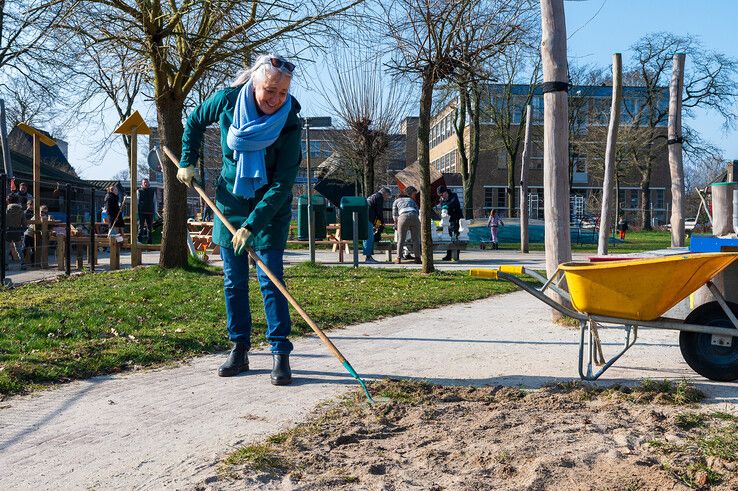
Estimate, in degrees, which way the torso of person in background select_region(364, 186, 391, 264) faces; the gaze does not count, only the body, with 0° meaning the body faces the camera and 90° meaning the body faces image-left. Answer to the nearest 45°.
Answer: approximately 270°

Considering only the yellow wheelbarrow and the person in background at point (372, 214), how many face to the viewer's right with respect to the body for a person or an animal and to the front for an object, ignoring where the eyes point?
2

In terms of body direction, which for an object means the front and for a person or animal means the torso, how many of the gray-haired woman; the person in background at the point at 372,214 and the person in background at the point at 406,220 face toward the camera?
1

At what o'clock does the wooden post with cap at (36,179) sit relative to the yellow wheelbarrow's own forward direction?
The wooden post with cap is roughly at 7 o'clock from the yellow wheelbarrow.

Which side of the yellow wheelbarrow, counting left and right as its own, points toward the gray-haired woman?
back

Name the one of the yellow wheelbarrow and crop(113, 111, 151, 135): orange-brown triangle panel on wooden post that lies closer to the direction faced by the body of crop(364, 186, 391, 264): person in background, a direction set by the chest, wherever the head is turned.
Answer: the yellow wheelbarrow

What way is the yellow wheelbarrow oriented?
to the viewer's right

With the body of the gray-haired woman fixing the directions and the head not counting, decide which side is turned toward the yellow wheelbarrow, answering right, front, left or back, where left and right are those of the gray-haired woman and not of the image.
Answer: left

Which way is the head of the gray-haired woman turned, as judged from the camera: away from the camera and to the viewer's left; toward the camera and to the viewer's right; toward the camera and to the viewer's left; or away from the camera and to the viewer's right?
toward the camera and to the viewer's right

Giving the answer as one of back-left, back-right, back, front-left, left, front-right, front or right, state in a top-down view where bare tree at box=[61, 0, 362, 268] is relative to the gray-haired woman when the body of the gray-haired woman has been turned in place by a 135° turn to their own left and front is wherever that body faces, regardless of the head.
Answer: front-left
